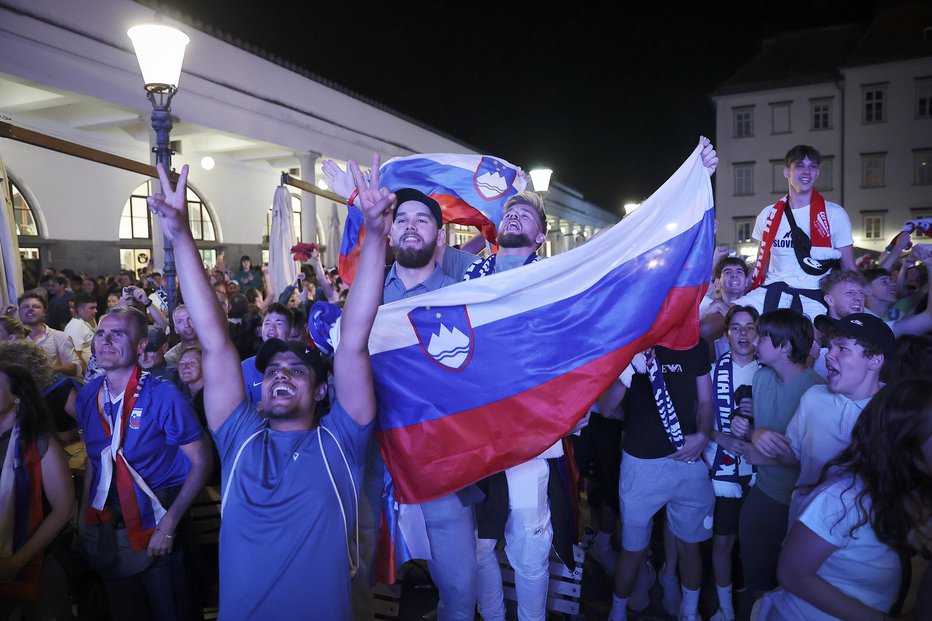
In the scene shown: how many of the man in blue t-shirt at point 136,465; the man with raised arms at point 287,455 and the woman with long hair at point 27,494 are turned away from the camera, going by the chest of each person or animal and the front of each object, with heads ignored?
0

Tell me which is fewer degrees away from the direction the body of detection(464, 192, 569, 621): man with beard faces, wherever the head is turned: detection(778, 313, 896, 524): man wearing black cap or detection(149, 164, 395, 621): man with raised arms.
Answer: the man with raised arms

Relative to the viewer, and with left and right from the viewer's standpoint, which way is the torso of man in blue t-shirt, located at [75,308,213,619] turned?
facing the viewer and to the left of the viewer

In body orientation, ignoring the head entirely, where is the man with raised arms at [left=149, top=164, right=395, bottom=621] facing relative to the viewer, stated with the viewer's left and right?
facing the viewer

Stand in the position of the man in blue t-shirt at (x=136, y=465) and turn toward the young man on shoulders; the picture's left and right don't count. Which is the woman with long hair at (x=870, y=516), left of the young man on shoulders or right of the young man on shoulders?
right

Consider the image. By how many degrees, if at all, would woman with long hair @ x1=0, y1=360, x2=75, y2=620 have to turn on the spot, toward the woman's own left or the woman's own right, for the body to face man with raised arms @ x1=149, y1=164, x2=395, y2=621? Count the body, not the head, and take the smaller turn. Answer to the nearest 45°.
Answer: approximately 90° to the woman's own left

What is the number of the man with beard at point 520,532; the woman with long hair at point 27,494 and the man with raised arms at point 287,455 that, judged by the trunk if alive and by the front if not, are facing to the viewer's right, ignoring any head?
0

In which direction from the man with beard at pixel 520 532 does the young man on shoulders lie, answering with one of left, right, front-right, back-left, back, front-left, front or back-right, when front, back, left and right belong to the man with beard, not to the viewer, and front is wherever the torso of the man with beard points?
back

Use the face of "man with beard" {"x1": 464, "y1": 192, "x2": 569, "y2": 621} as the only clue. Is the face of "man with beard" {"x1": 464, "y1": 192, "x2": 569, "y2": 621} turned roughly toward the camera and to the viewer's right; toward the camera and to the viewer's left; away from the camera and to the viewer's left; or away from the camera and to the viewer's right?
toward the camera and to the viewer's left
